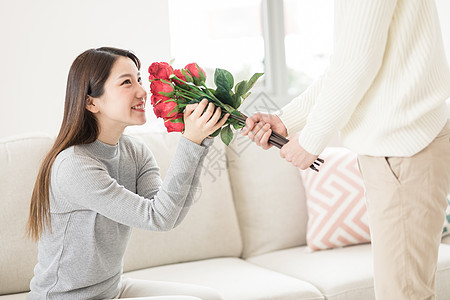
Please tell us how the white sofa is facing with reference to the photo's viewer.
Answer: facing the viewer and to the right of the viewer
